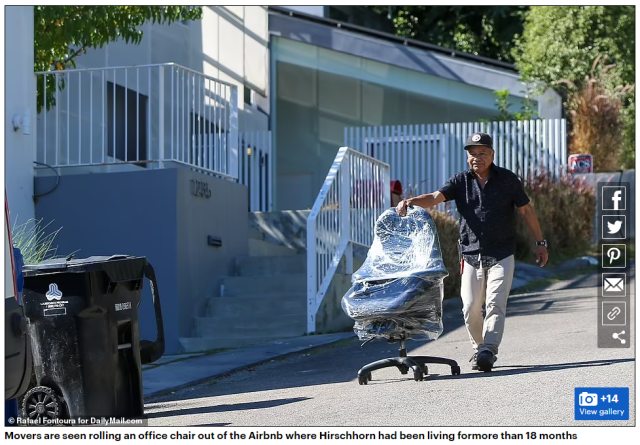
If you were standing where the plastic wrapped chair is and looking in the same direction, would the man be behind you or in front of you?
behind

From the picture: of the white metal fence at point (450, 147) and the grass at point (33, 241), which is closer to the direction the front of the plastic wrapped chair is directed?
the grass

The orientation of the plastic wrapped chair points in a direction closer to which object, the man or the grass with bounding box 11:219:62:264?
the grass

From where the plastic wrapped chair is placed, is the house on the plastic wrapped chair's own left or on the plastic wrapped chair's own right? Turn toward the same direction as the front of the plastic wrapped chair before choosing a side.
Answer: on the plastic wrapped chair's own right

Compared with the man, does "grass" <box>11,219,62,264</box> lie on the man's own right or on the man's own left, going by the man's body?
on the man's own right

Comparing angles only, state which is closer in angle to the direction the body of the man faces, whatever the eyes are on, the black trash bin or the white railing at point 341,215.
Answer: the black trash bin

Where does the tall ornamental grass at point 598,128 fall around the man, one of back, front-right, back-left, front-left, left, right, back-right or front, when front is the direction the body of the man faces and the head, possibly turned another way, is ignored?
back

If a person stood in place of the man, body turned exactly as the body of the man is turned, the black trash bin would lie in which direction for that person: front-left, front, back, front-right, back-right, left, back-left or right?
front-right

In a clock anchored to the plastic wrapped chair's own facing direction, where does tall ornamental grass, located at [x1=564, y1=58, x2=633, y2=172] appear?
The tall ornamental grass is roughly at 5 o'clock from the plastic wrapped chair.

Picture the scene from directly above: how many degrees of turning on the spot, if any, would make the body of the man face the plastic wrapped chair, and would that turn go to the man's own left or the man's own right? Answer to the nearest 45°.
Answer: approximately 45° to the man's own right

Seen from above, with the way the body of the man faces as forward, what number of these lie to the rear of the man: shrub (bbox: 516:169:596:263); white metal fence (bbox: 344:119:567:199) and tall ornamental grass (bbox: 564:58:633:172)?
3

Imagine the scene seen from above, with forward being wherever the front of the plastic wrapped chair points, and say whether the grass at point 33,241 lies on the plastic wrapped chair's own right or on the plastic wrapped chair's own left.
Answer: on the plastic wrapped chair's own right

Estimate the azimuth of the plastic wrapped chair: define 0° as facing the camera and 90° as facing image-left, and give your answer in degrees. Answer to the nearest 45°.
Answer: approximately 45°

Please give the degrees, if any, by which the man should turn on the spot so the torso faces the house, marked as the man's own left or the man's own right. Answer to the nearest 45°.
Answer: approximately 135° to the man's own right

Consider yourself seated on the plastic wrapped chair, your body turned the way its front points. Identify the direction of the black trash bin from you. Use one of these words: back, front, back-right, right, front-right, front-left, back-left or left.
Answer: front

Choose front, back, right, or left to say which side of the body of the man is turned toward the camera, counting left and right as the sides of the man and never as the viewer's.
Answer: front
